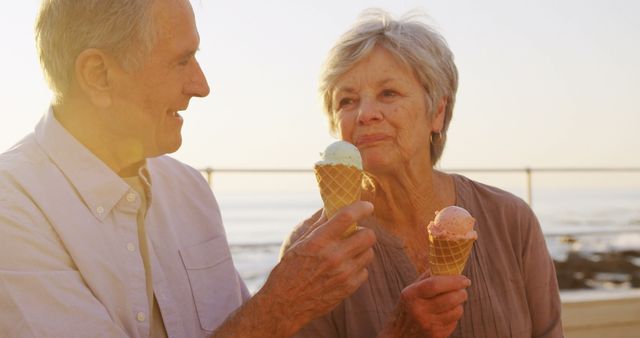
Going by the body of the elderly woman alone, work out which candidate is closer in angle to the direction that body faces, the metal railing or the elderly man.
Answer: the elderly man

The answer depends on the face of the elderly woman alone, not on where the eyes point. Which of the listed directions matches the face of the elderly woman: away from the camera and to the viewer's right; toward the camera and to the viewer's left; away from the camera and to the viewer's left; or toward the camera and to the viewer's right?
toward the camera and to the viewer's left

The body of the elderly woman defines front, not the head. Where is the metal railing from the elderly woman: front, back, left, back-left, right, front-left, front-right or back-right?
back-right

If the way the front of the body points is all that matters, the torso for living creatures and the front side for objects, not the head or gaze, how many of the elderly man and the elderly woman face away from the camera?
0

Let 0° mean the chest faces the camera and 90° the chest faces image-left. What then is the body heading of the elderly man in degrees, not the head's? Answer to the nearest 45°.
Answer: approximately 315°

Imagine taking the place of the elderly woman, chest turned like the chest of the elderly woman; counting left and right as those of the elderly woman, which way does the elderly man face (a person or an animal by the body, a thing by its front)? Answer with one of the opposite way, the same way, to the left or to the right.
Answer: to the left

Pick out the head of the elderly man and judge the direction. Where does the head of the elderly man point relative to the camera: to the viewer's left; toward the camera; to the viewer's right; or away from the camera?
to the viewer's right

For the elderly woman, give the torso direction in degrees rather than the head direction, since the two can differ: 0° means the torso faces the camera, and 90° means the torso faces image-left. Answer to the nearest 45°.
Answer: approximately 45°

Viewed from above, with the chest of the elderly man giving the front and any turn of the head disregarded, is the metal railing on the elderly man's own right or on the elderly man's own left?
on the elderly man's own left
